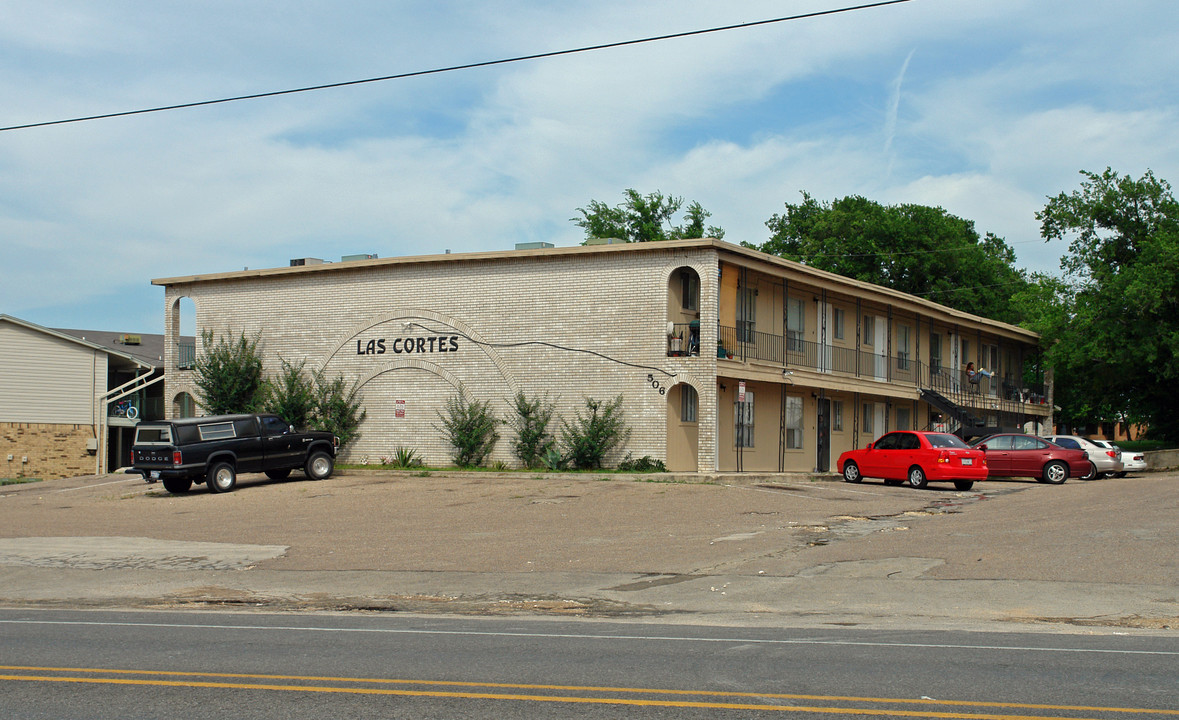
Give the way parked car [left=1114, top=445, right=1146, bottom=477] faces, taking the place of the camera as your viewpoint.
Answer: facing away from the viewer and to the left of the viewer

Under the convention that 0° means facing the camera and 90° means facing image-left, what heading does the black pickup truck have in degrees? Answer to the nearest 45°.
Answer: approximately 225°

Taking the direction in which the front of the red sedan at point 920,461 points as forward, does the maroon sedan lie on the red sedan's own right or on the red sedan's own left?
on the red sedan's own right

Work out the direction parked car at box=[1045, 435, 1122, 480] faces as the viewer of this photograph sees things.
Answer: facing away from the viewer and to the left of the viewer

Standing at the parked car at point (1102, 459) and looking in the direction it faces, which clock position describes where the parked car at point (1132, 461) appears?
the parked car at point (1132, 461) is roughly at 2 o'clock from the parked car at point (1102, 459).

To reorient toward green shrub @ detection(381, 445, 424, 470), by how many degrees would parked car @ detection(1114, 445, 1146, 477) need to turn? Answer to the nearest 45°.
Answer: approximately 90° to its left

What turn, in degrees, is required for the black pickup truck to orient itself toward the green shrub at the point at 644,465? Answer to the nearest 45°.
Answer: approximately 45° to its right

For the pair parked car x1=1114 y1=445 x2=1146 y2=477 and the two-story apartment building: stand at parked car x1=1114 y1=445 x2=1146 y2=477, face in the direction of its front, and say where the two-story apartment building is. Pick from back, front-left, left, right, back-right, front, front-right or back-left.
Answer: left

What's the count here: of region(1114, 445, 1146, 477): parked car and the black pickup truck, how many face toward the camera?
0

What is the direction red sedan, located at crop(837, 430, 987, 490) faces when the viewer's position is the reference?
facing away from the viewer and to the left of the viewer
